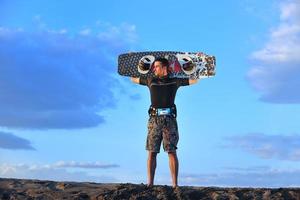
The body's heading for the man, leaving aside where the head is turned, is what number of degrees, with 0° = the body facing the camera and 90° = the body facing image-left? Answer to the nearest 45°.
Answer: approximately 0°
